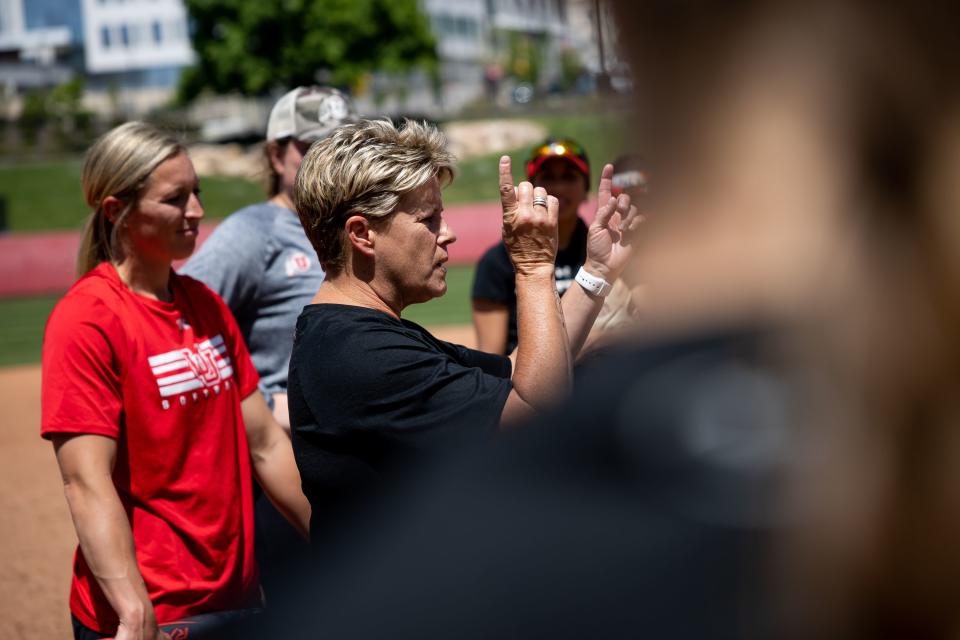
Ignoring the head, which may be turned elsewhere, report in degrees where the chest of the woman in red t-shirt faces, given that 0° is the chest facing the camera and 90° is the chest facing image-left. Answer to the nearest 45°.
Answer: approximately 315°

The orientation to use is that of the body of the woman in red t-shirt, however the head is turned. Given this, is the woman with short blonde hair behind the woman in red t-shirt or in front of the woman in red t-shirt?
in front

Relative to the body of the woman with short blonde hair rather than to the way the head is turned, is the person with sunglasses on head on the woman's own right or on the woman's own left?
on the woman's own left

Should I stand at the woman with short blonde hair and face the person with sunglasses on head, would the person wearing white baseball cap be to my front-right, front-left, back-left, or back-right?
front-left

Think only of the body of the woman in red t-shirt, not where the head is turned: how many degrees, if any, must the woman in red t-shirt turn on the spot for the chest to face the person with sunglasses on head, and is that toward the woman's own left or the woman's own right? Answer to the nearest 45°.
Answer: approximately 90° to the woman's own left

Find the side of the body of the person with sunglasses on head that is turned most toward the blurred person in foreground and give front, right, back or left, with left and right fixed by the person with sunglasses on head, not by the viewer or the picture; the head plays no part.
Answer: front

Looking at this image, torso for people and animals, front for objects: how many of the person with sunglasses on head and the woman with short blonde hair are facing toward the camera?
1

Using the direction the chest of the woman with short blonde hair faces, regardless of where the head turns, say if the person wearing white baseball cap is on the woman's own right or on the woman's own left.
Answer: on the woman's own left

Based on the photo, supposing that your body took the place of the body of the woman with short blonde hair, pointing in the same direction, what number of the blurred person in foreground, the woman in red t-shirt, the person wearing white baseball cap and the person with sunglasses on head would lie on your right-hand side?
1

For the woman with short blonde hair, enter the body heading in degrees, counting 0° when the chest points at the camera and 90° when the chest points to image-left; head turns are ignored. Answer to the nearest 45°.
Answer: approximately 270°

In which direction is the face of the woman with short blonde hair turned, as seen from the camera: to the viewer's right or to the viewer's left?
to the viewer's right

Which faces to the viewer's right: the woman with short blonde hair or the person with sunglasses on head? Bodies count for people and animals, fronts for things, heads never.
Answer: the woman with short blonde hair

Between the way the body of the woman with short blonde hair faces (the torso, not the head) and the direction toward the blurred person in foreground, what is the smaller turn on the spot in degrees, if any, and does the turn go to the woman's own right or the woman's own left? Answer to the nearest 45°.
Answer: approximately 90° to the woman's own right

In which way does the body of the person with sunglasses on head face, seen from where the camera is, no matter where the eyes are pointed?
toward the camera

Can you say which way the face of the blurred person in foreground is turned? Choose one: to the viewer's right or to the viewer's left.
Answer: to the viewer's left
